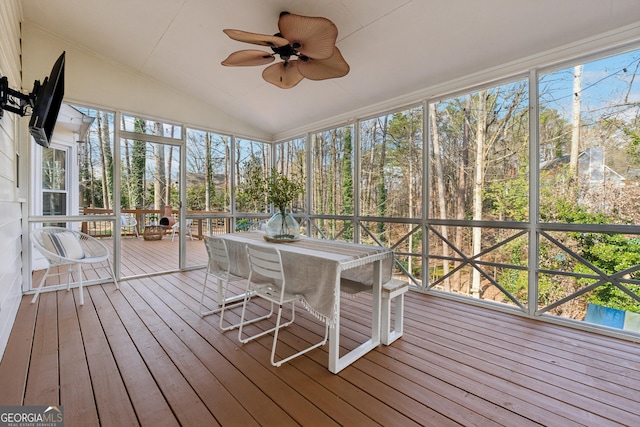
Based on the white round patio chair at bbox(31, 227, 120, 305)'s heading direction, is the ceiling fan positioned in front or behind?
in front

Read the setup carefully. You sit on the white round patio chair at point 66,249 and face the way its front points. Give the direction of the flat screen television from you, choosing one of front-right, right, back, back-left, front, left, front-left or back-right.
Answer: front-right

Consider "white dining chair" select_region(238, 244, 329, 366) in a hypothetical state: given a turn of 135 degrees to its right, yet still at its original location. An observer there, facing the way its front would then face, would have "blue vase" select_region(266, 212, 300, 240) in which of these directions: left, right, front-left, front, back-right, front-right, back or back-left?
back

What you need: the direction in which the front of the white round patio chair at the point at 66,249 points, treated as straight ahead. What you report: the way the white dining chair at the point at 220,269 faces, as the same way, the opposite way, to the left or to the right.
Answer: to the left

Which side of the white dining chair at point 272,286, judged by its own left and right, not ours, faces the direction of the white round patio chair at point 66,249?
left

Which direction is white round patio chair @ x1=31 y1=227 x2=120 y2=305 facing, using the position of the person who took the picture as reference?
facing the viewer and to the right of the viewer

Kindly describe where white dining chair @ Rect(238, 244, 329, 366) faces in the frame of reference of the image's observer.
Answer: facing away from the viewer and to the right of the viewer

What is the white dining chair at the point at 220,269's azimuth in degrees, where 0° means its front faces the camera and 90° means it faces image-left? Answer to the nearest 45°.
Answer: approximately 225°

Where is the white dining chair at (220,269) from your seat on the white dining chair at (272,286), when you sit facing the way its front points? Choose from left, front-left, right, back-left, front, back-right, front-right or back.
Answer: left

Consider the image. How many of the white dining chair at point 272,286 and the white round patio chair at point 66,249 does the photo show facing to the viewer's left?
0

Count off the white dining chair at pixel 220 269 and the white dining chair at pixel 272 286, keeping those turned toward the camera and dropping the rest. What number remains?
0

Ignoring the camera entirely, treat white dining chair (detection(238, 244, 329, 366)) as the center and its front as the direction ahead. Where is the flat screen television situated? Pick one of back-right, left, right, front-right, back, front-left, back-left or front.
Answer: back-left

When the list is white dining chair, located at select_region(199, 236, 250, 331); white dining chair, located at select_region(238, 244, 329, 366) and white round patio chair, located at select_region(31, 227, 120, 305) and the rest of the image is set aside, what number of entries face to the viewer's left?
0
